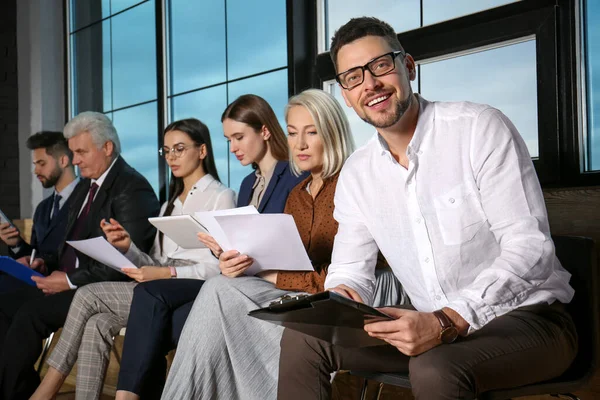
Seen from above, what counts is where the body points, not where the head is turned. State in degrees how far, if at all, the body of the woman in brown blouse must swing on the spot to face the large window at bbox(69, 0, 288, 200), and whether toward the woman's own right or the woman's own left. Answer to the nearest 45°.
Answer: approximately 135° to the woman's own right

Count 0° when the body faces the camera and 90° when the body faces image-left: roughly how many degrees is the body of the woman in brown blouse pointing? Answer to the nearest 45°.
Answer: approximately 45°

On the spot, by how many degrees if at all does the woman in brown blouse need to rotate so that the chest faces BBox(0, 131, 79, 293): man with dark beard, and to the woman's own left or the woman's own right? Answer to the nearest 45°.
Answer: approximately 90° to the woman's own right

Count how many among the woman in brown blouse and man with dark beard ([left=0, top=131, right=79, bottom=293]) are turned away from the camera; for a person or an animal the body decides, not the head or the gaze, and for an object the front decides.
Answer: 0

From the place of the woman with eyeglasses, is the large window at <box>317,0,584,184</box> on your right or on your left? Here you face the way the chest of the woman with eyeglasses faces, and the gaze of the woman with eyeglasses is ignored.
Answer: on your left

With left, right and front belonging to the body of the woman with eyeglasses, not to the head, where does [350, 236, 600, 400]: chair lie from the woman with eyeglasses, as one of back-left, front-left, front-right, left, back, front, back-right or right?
left

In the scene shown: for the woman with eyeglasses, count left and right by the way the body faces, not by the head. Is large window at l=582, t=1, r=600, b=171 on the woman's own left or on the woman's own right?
on the woman's own left

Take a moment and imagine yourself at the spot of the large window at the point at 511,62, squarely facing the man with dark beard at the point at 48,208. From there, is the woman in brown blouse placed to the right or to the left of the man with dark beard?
left

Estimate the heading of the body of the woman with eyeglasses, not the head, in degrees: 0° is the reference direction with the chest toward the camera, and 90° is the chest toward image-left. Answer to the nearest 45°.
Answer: approximately 45°

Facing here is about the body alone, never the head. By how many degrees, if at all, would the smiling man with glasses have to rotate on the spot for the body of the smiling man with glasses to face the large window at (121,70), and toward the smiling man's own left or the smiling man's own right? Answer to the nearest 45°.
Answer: approximately 90° to the smiling man's own right

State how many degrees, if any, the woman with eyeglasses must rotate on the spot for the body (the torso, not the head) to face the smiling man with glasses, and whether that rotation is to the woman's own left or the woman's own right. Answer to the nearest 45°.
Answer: approximately 90° to the woman's own left
